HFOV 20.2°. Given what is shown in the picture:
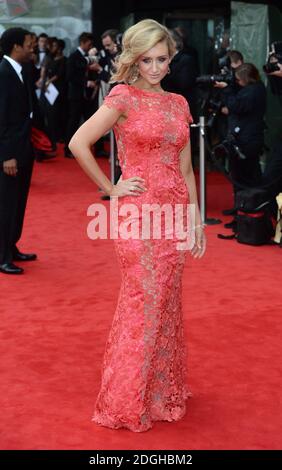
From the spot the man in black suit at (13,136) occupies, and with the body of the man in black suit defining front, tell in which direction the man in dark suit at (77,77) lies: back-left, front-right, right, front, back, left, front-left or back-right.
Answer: left

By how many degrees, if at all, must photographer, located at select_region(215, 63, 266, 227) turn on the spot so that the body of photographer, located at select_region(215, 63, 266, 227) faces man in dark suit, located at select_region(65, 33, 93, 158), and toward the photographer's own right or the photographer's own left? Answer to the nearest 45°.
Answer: approximately 45° to the photographer's own right

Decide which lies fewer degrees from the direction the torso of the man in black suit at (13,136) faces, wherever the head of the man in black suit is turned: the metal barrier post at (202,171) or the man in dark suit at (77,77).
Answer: the metal barrier post

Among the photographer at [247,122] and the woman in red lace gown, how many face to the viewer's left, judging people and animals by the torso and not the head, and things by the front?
1

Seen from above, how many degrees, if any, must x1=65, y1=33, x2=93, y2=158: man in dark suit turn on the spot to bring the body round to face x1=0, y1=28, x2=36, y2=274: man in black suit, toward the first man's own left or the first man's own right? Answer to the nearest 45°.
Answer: approximately 90° to the first man's own right

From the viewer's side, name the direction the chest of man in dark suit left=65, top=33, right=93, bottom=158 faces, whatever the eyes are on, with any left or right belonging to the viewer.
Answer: facing to the right of the viewer

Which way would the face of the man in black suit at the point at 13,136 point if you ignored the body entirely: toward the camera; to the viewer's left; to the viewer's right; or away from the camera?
to the viewer's right

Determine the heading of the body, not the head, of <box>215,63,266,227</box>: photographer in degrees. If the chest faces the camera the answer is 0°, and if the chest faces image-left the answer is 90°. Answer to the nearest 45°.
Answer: approximately 90°
